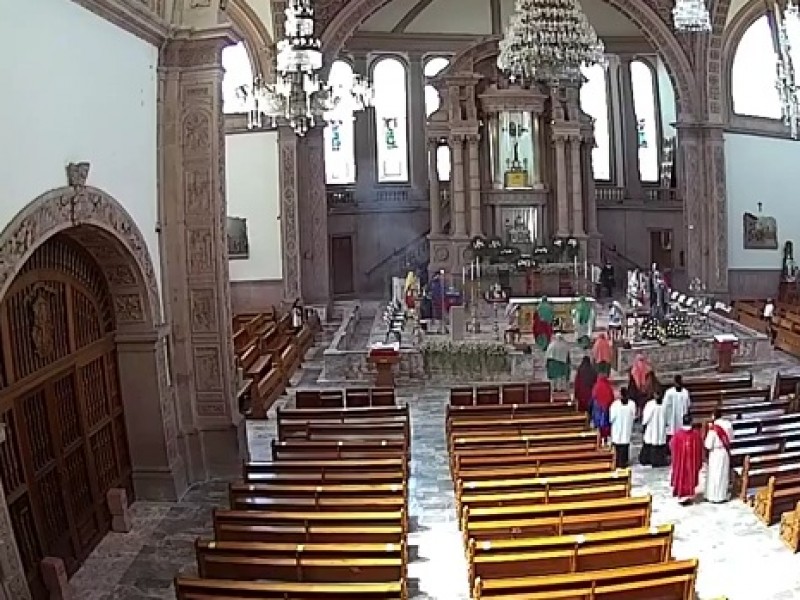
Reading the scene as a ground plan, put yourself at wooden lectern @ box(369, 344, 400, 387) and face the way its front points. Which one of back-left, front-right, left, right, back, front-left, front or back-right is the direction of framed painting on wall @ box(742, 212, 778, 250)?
back-left

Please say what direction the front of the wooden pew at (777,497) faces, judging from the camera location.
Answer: facing away from the viewer and to the left of the viewer

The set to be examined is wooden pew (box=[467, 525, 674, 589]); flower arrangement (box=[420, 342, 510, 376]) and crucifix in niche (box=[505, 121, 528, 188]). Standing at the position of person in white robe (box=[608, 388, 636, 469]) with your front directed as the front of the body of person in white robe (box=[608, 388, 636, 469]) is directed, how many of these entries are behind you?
1

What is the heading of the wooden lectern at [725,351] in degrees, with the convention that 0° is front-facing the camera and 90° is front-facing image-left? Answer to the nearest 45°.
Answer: approximately 0°

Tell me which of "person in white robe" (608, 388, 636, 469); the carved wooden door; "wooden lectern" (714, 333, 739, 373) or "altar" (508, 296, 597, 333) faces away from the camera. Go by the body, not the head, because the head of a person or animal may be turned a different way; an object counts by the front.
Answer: the person in white robe

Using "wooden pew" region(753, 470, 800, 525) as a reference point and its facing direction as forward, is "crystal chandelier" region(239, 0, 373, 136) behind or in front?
in front

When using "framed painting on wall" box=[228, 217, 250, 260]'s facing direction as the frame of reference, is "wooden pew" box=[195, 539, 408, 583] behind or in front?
in front

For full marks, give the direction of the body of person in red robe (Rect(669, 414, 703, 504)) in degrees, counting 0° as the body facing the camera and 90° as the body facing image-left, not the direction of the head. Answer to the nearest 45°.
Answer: approximately 180°

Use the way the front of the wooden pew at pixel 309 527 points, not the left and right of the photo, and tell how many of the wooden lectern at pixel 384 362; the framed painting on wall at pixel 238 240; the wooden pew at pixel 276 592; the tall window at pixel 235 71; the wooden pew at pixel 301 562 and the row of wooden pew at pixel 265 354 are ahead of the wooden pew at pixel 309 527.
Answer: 4

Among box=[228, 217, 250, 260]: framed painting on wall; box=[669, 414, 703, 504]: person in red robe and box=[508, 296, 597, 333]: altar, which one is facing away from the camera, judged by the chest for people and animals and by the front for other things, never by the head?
the person in red robe

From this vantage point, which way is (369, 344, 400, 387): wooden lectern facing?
toward the camera

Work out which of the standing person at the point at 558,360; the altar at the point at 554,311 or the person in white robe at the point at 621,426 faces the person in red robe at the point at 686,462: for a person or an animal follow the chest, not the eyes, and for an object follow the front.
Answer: the altar

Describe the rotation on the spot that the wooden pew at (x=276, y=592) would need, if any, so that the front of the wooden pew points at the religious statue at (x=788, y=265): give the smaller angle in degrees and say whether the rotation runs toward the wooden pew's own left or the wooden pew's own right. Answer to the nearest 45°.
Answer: approximately 45° to the wooden pew's own right

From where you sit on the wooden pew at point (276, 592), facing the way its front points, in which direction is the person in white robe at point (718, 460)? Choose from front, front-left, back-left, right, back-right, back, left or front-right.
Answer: front-right

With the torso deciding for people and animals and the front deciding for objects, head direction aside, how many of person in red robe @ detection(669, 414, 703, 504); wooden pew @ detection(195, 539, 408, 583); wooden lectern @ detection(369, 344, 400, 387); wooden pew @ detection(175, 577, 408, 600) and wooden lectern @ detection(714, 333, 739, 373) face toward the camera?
2

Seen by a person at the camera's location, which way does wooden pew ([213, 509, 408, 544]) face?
facing away from the viewer

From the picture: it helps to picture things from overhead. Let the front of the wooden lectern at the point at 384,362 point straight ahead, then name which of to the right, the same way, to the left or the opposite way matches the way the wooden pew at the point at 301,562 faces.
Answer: the opposite way
